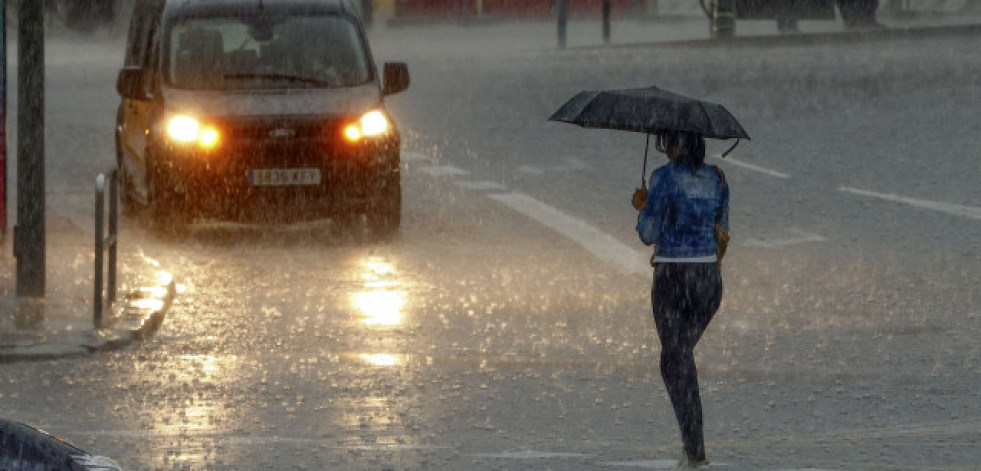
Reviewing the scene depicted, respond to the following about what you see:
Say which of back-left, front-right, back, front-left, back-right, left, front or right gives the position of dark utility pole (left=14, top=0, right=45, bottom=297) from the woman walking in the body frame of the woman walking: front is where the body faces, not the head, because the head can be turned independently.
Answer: front

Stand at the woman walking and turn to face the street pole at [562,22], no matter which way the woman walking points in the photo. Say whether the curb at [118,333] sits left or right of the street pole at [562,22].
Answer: left

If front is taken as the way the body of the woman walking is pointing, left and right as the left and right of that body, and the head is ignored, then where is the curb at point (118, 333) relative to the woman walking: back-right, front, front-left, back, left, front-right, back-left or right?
front

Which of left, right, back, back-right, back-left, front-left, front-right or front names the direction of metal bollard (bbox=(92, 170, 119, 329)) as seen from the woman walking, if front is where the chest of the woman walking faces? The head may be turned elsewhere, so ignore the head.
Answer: front

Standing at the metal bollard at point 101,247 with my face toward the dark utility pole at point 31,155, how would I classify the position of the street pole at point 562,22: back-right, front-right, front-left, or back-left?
front-right

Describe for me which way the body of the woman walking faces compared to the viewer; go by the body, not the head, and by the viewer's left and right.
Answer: facing away from the viewer and to the left of the viewer

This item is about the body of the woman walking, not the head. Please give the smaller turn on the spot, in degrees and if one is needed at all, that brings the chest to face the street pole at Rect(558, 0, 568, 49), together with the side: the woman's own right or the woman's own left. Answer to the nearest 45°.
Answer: approximately 45° to the woman's own right

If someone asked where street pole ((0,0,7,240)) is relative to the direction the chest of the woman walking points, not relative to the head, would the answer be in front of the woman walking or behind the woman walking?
in front

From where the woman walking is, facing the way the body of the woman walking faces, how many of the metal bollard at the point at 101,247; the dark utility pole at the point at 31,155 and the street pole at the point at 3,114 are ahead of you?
3

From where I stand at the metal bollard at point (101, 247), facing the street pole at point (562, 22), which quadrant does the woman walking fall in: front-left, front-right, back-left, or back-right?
back-right
